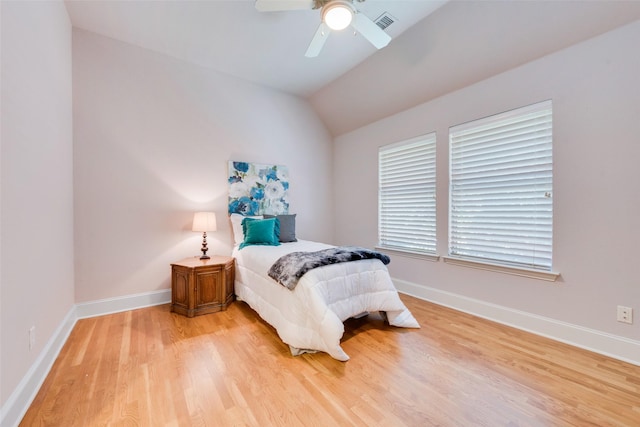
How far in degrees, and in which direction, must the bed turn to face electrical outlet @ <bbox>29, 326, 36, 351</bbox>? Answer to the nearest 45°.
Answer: approximately 135° to its right

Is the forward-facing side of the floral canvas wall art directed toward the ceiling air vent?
yes

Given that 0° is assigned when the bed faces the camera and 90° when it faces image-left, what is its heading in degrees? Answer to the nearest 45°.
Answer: approximately 315°

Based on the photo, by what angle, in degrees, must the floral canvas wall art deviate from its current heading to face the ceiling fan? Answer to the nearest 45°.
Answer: approximately 45° to its right

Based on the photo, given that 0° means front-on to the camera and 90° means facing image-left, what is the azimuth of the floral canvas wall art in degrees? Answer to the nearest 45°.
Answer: approximately 315°

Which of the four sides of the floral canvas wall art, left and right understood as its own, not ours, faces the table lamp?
right

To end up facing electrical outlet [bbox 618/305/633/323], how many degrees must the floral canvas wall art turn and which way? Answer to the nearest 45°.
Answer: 0° — it already faces it

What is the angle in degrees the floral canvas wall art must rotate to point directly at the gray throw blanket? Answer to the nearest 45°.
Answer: approximately 45° to its right
